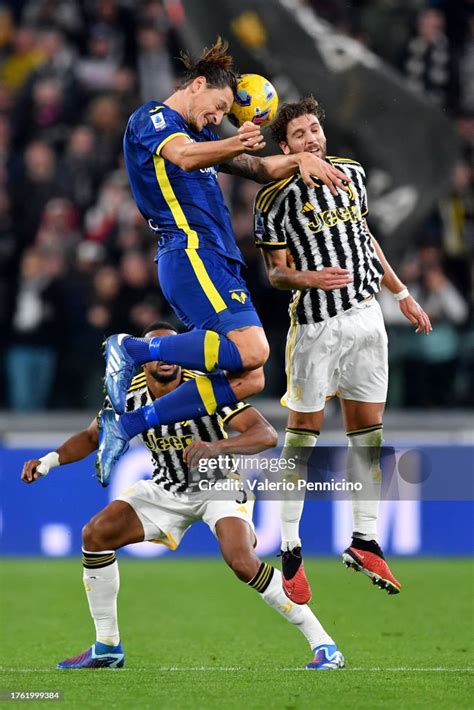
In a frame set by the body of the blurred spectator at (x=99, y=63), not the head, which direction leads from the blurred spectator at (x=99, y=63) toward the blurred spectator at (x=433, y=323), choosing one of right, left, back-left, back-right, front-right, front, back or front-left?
front-left

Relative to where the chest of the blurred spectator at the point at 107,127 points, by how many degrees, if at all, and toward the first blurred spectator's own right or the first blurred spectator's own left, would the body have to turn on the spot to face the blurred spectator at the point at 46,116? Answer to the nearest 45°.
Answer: approximately 135° to the first blurred spectator's own right

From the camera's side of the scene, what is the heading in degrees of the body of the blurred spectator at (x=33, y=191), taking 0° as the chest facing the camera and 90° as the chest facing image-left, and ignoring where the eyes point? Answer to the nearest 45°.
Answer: approximately 0°

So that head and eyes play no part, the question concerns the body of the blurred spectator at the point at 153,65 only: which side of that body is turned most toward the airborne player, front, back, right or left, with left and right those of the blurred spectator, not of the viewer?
front

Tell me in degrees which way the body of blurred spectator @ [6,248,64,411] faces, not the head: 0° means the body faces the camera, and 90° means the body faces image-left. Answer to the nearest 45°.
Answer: approximately 0°
